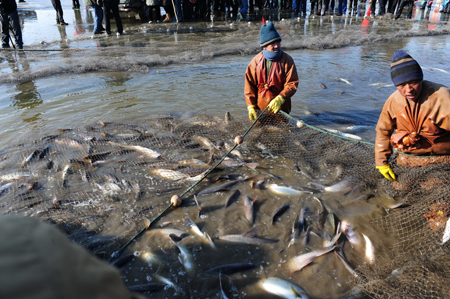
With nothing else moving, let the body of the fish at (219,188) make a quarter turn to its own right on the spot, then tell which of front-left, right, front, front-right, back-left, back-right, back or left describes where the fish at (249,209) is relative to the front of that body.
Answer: back-right

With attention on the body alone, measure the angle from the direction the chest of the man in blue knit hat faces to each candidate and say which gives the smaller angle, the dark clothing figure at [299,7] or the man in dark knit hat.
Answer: the man in dark knit hat

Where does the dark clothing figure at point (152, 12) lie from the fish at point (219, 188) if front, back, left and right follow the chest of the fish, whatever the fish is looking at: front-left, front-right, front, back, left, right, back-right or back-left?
right

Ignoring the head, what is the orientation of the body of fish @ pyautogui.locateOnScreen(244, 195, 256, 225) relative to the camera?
toward the camera

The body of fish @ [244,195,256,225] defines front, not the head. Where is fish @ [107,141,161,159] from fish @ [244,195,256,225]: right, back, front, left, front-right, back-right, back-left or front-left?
back-right

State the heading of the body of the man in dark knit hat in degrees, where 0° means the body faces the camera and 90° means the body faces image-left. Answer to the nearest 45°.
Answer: approximately 0°

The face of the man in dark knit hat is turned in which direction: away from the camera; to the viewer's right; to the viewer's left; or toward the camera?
toward the camera
